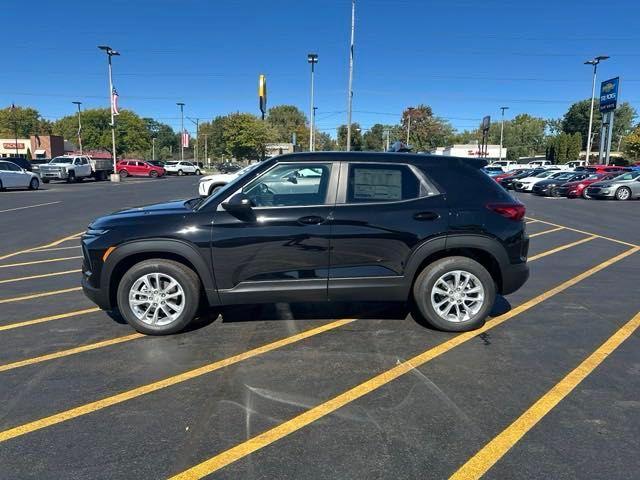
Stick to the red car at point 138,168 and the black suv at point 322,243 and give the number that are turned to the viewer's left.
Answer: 1

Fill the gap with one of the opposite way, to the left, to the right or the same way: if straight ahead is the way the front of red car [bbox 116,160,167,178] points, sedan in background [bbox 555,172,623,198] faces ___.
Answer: the opposite way

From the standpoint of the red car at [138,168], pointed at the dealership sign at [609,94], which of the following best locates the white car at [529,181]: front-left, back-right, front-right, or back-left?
front-right

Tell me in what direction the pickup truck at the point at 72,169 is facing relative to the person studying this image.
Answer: facing the viewer and to the left of the viewer

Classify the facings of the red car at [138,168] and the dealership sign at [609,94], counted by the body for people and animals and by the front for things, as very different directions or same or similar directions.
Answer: very different directions

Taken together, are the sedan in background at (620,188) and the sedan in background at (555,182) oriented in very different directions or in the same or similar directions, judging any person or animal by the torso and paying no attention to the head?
same or similar directions

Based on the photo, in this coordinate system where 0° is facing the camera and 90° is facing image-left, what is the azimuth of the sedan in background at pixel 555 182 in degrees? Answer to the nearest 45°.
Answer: approximately 45°

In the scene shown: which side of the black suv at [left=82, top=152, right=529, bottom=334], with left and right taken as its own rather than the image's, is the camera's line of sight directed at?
left

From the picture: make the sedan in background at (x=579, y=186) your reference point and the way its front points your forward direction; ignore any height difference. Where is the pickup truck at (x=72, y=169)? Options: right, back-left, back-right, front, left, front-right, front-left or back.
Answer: front-right

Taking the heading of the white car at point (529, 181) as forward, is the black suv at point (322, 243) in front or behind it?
in front

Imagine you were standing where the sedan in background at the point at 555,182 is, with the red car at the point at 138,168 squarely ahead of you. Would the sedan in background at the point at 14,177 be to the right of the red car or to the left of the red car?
left

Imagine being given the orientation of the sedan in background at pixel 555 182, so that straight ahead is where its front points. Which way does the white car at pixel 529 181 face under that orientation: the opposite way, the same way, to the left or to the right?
the same way

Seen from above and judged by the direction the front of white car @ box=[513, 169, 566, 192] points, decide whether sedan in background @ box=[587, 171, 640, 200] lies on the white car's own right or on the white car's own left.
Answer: on the white car's own left

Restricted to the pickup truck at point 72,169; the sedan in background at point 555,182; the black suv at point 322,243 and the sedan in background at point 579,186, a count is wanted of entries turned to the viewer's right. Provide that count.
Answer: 0
